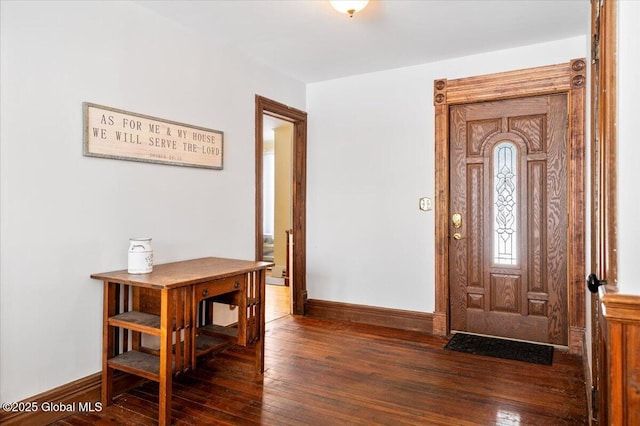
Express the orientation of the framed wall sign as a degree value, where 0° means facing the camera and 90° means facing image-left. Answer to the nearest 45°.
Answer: approximately 315°

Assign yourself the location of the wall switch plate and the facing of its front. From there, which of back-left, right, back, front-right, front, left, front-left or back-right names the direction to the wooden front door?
left

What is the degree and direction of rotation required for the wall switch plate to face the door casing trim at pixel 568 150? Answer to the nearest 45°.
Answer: approximately 90° to its left

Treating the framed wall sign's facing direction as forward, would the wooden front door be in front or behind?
in front

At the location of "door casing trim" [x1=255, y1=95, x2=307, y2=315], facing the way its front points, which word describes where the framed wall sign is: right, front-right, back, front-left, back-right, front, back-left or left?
right

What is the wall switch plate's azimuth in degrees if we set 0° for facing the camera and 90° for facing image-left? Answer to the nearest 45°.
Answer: approximately 0°

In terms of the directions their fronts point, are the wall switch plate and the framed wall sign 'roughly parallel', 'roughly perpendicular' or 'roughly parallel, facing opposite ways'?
roughly perpendicular
